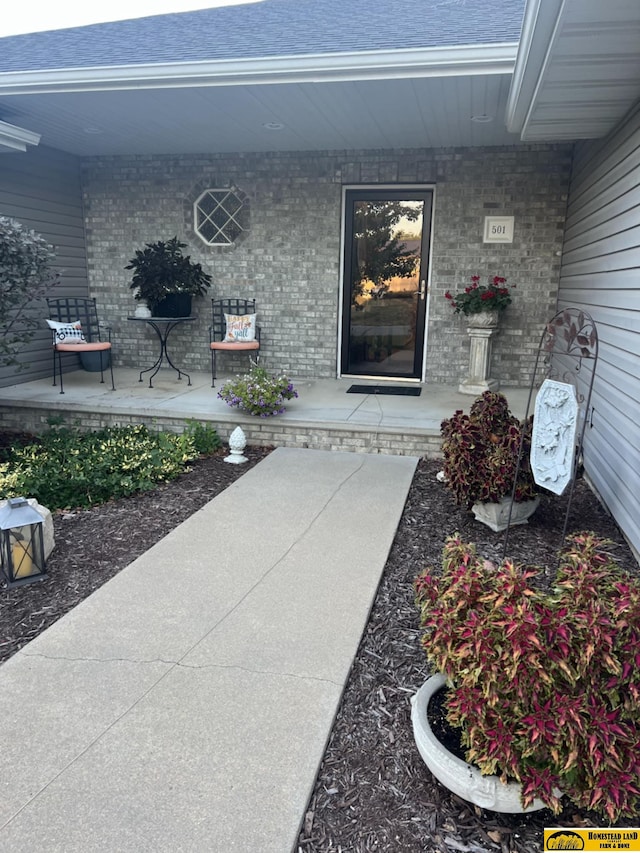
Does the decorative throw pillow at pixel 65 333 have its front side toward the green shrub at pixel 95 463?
yes

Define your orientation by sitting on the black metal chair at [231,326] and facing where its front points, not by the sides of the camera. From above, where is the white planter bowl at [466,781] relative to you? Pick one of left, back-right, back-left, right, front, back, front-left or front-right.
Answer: front

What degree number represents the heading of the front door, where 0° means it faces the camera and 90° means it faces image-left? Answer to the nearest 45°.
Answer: approximately 0°

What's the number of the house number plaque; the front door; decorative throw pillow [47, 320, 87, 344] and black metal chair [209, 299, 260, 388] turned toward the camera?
4

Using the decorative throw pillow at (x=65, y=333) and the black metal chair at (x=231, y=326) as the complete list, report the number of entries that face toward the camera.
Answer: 2

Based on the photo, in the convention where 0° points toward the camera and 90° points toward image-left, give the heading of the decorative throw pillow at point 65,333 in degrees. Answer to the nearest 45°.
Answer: approximately 0°

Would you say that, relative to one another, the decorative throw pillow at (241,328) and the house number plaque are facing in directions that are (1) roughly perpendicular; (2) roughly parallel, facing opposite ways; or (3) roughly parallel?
roughly parallel

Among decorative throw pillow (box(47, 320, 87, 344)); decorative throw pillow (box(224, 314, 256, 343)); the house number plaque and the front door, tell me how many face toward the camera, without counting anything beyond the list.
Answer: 4

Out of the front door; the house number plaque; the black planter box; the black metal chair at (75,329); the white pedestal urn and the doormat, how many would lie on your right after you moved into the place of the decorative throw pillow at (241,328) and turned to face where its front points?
2

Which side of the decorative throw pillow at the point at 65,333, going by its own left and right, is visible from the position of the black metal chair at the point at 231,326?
left

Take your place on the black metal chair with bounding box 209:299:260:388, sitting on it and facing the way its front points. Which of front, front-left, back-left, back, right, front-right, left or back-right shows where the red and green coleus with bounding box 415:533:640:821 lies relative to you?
front

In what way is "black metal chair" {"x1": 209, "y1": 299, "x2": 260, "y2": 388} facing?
toward the camera

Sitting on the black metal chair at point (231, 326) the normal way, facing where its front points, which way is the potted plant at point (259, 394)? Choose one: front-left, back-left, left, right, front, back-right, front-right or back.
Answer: front

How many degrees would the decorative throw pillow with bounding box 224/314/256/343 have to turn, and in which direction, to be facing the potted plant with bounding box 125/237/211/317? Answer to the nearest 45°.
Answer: approximately 90° to its right

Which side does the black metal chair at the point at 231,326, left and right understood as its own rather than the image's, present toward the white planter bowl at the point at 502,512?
front

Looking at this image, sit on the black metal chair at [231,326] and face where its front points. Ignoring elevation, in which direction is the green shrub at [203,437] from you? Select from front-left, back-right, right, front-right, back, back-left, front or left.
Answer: front

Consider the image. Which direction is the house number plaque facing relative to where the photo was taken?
toward the camera

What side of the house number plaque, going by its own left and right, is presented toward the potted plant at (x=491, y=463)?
front
